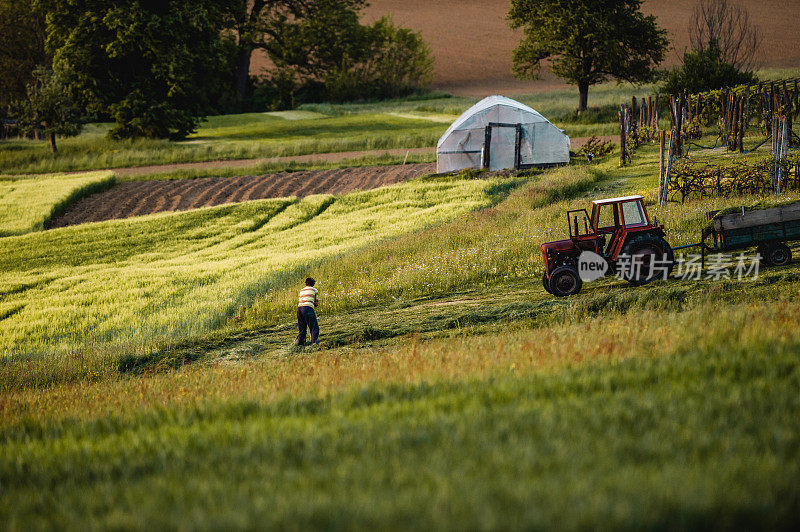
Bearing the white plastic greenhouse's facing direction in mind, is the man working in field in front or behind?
in front

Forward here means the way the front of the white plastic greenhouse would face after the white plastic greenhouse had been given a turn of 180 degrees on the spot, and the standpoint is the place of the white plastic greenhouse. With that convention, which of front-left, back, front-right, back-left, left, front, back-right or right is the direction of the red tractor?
back

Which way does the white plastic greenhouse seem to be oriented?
toward the camera
